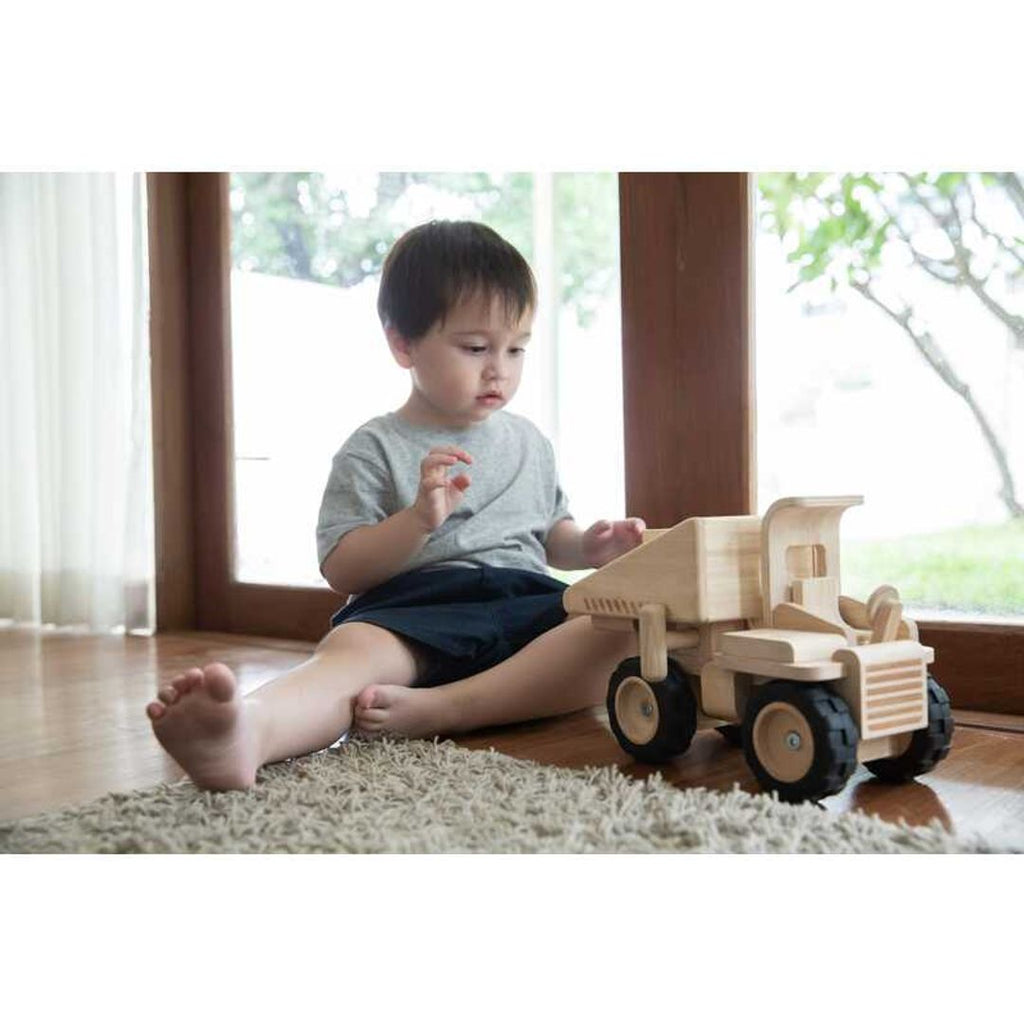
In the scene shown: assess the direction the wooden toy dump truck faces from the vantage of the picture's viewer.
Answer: facing the viewer and to the right of the viewer

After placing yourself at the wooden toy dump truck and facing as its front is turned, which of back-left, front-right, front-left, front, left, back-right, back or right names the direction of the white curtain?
back

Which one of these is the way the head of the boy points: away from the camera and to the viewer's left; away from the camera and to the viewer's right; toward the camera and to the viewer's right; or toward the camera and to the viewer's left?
toward the camera and to the viewer's right
